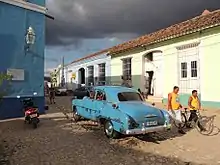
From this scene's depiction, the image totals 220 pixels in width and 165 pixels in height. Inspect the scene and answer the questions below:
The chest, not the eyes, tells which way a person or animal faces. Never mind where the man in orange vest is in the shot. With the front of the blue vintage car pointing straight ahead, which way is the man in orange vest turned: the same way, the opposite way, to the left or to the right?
the opposite way

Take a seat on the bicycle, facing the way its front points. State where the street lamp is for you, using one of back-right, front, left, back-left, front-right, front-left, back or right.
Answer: back-right

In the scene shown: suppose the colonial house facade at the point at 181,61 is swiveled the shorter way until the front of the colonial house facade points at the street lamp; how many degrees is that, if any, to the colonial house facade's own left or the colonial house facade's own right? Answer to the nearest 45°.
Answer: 0° — it already faces it

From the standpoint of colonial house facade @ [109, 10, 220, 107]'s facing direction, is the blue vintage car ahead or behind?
ahead

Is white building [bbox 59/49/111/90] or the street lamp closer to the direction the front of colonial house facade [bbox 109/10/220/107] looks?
the street lamp

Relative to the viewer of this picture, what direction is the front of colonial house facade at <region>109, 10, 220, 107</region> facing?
facing the viewer and to the left of the viewer

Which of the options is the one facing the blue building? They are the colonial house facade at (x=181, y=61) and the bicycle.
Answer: the colonial house facade

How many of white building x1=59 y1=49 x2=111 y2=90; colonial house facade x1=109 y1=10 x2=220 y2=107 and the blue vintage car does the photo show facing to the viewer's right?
0

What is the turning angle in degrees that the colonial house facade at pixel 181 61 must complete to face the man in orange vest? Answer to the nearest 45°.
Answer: approximately 45° to its left

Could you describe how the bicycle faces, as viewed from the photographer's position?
facing the viewer and to the right of the viewer

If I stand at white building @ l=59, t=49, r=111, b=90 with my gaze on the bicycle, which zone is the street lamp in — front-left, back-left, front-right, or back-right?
front-right

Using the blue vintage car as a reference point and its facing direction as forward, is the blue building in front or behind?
in front
